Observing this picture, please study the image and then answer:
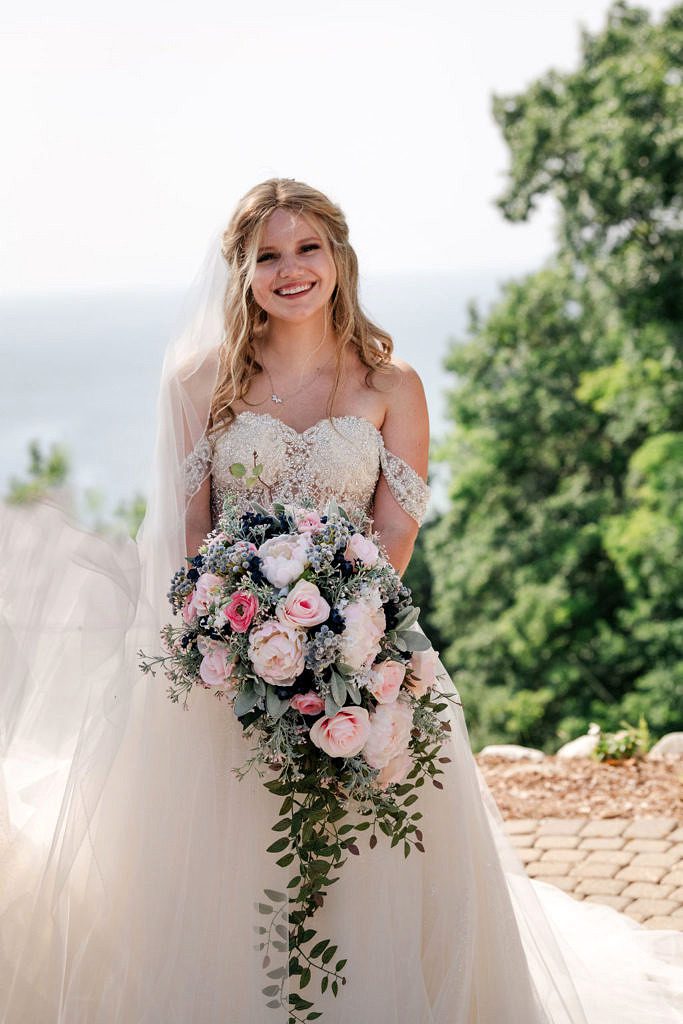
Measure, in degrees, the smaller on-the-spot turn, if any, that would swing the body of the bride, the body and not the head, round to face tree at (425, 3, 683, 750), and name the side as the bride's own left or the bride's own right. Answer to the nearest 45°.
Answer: approximately 180°

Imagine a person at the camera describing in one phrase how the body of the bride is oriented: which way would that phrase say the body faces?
toward the camera

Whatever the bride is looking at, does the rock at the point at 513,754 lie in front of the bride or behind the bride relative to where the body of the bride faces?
behind

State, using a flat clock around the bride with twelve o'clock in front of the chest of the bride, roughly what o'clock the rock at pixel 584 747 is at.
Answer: The rock is roughly at 7 o'clock from the bride.

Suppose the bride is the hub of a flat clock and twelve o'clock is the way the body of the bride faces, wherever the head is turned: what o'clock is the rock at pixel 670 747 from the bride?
The rock is roughly at 7 o'clock from the bride.

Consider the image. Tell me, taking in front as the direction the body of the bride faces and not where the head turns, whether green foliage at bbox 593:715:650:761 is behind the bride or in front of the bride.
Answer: behind

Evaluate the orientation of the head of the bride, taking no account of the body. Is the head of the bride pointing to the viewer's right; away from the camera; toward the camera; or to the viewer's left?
toward the camera
